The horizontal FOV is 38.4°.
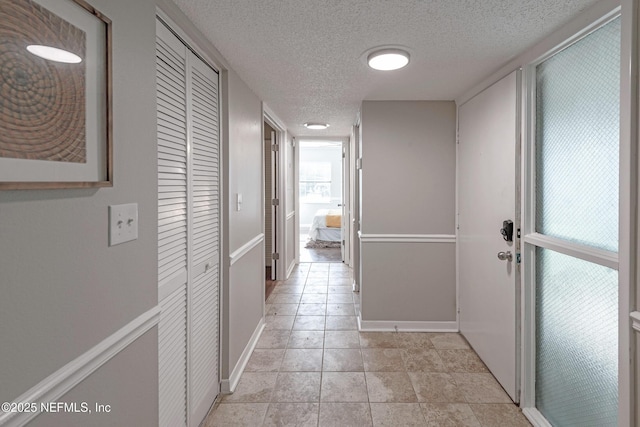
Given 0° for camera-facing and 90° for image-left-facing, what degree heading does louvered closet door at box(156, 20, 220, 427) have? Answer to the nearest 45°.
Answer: approximately 315°

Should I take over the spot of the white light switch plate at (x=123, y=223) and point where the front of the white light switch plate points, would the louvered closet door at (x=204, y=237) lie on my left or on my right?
on my left

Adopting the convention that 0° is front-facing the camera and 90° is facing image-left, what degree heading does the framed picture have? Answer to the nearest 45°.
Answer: approximately 315°

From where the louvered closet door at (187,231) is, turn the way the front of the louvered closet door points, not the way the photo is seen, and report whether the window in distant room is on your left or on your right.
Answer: on your left

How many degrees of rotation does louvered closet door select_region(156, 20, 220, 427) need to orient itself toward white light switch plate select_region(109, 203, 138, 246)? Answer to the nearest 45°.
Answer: approximately 45° to its right
